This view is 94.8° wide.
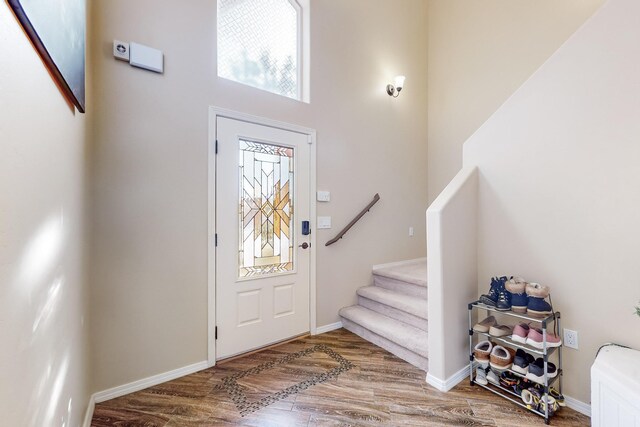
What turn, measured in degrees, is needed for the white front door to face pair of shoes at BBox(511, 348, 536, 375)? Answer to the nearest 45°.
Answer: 0° — it already faces it

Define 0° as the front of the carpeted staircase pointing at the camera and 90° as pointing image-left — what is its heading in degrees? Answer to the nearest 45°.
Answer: approximately 45°

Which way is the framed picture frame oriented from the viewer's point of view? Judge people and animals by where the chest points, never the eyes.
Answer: to the viewer's right

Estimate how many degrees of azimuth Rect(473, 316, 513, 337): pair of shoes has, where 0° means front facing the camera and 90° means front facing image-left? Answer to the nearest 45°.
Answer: approximately 45°

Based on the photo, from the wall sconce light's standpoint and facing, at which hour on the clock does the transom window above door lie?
The transom window above door is roughly at 3 o'clock from the wall sconce light.
